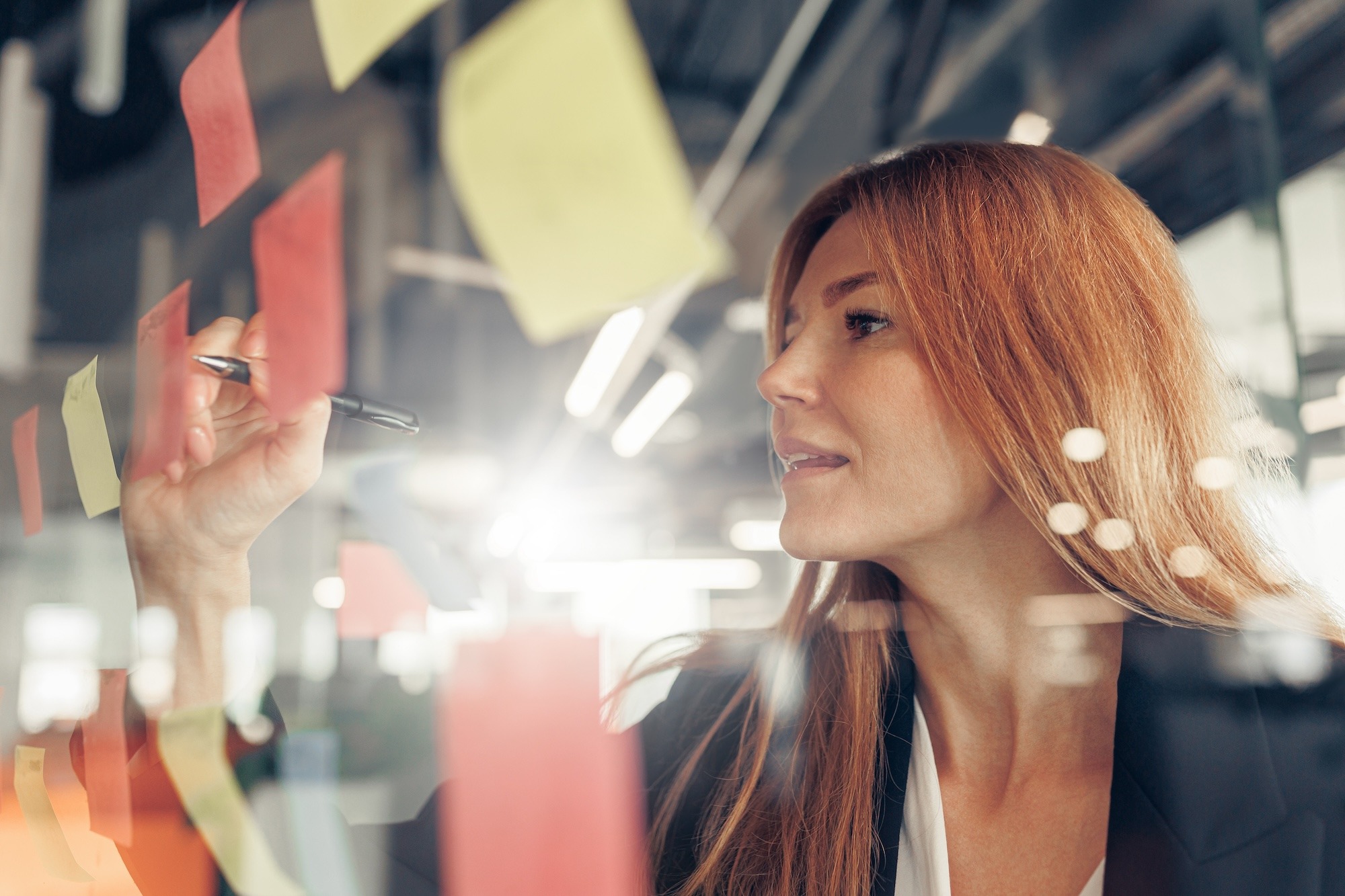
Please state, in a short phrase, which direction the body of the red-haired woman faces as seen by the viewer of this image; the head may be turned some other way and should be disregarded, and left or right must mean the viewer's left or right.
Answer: facing the viewer and to the left of the viewer

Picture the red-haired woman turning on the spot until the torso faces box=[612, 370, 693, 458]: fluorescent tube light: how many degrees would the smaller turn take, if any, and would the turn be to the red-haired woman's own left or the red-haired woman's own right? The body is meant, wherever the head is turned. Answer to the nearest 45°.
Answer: approximately 135° to the red-haired woman's own right
